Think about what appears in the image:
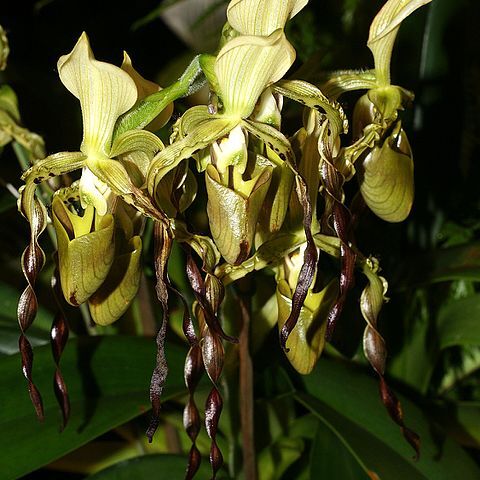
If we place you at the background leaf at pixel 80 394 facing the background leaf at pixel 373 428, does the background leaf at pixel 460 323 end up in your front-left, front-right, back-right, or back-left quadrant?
front-left

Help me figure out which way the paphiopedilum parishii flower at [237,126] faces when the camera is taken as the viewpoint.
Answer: facing the viewer
